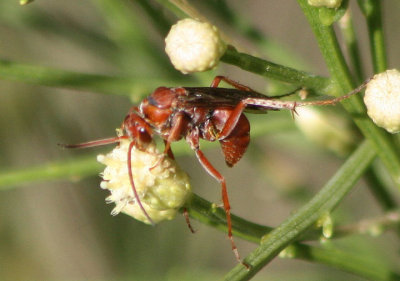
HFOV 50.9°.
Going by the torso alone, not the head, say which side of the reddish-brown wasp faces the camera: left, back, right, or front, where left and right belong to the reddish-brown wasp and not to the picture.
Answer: left
